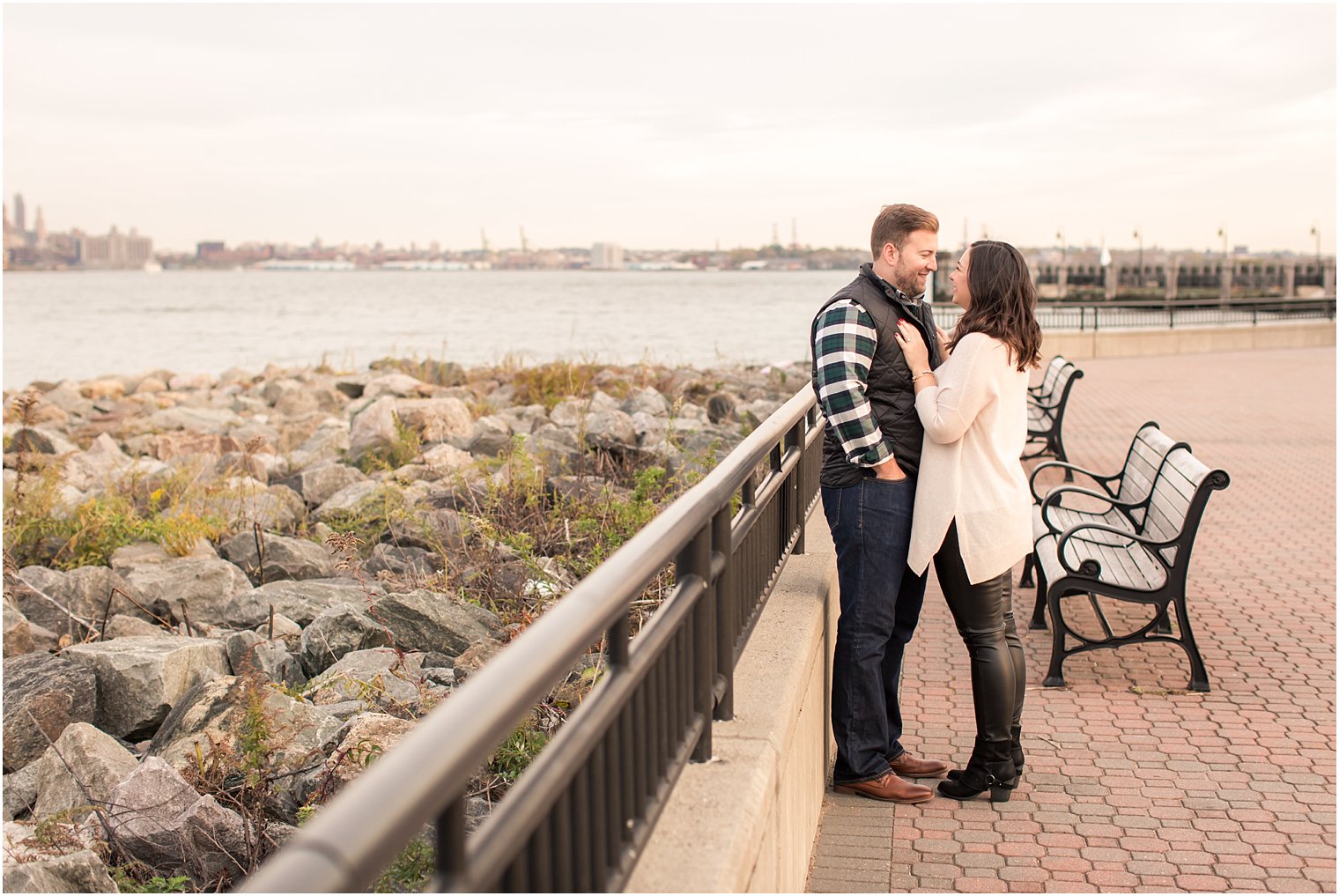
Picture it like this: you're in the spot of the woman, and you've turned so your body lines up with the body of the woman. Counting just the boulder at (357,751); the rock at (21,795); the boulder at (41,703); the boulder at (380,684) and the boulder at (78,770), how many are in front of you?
5

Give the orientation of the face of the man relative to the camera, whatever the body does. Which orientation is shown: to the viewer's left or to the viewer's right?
to the viewer's right

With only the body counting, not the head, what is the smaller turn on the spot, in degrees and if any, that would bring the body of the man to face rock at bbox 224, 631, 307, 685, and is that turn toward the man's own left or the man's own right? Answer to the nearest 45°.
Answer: approximately 135° to the man's own left

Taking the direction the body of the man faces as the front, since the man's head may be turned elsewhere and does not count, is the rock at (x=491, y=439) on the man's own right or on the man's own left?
on the man's own left

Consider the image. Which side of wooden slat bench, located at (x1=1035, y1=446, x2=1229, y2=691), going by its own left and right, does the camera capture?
left

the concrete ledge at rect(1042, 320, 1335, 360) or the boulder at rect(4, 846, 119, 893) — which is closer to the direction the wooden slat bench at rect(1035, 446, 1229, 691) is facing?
the boulder

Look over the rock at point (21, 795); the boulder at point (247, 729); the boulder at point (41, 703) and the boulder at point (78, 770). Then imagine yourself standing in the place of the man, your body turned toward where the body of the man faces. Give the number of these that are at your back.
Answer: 4

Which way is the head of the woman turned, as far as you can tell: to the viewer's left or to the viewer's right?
to the viewer's left

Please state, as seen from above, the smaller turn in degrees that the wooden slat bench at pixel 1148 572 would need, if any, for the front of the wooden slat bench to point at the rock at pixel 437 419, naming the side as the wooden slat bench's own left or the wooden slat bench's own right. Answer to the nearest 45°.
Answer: approximately 45° to the wooden slat bench's own right

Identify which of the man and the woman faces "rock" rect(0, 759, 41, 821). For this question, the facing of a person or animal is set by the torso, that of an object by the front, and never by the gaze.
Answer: the woman

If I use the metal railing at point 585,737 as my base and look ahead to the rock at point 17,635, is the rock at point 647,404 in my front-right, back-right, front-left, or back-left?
front-right

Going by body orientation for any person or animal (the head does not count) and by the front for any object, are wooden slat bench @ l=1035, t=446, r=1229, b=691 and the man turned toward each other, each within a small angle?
no

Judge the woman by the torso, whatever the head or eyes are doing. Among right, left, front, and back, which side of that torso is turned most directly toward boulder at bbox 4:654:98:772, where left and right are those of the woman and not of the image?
front

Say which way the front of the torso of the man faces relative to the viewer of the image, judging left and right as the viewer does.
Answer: facing to the right of the viewer

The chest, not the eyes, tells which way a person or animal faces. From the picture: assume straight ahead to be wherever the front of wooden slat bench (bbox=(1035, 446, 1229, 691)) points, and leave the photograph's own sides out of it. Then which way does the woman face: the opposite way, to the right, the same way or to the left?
the same way

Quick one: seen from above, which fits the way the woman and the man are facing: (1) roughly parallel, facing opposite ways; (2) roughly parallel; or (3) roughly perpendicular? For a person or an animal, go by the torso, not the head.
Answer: roughly parallel, facing opposite ways

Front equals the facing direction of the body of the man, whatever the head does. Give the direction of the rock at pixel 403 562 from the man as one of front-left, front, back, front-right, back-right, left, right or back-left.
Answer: back-left

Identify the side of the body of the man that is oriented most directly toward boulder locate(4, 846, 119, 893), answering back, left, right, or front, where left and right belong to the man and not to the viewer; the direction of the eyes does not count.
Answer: back

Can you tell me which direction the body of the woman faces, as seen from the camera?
to the viewer's left

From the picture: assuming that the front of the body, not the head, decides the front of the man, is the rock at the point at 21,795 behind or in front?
behind
